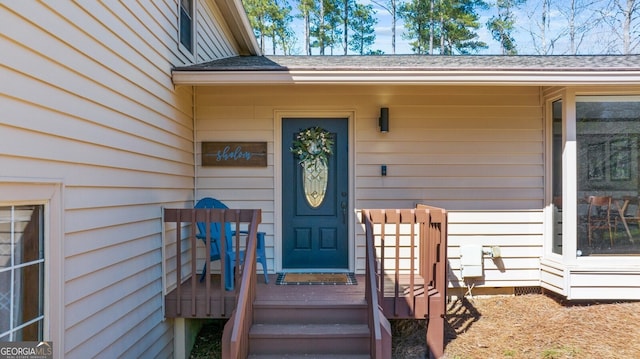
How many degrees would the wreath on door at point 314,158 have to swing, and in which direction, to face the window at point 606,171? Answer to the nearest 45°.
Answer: approximately 90° to its left

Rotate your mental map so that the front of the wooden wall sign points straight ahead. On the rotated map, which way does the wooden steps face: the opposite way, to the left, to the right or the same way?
the same way

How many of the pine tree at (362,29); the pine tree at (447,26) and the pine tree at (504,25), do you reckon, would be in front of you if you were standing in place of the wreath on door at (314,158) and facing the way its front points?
0

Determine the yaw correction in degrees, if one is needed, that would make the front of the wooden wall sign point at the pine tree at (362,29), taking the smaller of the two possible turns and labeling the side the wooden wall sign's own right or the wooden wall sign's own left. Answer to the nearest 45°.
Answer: approximately 135° to the wooden wall sign's own left

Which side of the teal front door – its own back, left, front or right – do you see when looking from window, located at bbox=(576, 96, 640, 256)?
left

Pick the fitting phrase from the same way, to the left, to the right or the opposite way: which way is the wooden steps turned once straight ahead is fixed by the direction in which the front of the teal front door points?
the same way

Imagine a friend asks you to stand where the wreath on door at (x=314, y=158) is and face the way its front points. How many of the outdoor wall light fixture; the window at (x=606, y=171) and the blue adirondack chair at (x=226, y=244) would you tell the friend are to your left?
2

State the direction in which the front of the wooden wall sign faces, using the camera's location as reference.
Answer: facing the viewer

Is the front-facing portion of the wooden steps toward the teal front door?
no

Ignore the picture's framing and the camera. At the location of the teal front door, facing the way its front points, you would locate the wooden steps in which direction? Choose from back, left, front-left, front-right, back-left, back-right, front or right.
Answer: front

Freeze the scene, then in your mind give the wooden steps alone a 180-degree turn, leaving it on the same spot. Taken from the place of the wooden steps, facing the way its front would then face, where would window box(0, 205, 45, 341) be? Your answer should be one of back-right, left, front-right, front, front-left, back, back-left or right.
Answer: back-left

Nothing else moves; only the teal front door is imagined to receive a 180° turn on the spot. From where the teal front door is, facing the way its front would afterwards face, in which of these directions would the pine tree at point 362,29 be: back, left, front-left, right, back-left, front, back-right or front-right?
front

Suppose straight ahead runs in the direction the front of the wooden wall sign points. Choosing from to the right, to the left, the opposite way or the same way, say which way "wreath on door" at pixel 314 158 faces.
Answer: the same way

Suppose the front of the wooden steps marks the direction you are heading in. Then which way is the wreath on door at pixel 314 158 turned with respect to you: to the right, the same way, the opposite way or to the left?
the same way

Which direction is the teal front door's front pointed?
toward the camera

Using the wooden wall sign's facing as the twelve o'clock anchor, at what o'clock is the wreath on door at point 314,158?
The wreath on door is roughly at 9 o'clock from the wooden wall sign.

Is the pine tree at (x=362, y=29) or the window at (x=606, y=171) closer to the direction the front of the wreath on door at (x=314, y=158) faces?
the window
